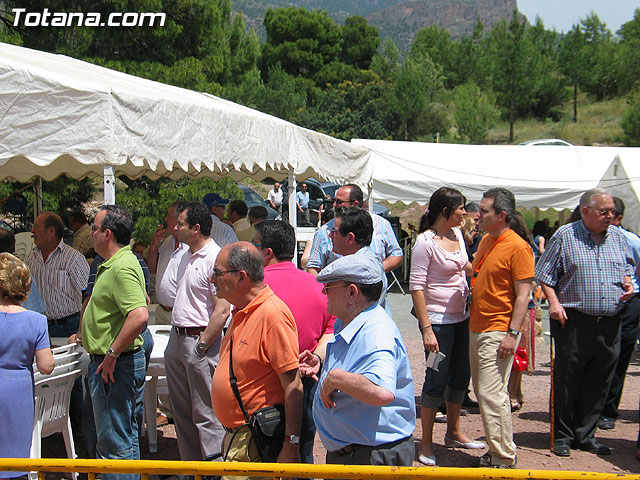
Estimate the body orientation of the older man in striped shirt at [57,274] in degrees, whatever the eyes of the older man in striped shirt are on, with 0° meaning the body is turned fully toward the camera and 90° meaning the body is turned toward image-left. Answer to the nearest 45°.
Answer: approximately 45°

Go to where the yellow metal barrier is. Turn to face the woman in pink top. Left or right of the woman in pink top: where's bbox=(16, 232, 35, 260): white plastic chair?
left

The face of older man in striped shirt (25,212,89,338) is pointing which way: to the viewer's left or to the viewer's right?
to the viewer's left

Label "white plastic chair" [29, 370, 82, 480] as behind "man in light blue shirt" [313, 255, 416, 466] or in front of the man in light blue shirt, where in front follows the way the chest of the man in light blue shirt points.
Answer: in front

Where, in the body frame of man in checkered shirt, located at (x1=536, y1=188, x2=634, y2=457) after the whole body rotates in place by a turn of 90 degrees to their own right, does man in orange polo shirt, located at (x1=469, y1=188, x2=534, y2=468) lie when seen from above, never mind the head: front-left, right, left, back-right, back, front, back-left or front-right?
front

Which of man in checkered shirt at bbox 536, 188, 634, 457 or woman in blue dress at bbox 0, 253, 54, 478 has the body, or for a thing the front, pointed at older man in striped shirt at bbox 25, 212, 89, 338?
the woman in blue dress
